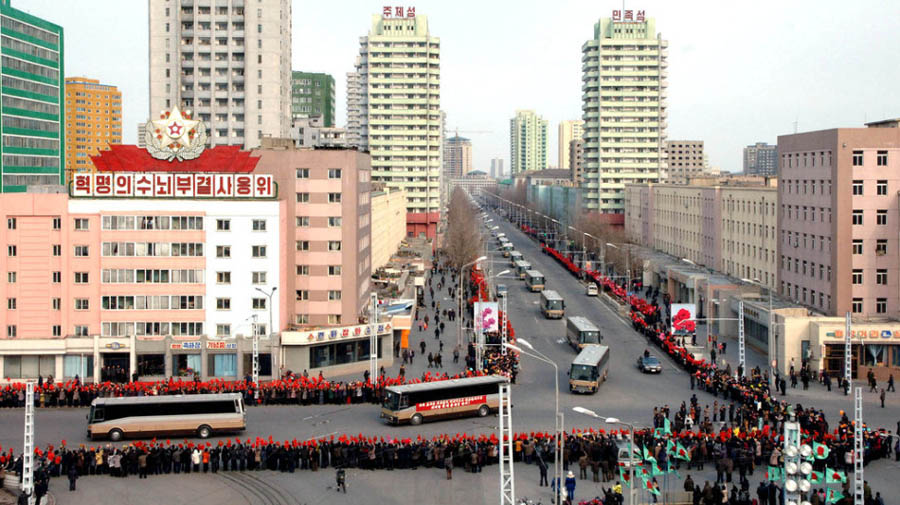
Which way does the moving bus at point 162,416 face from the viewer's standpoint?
to the viewer's left
